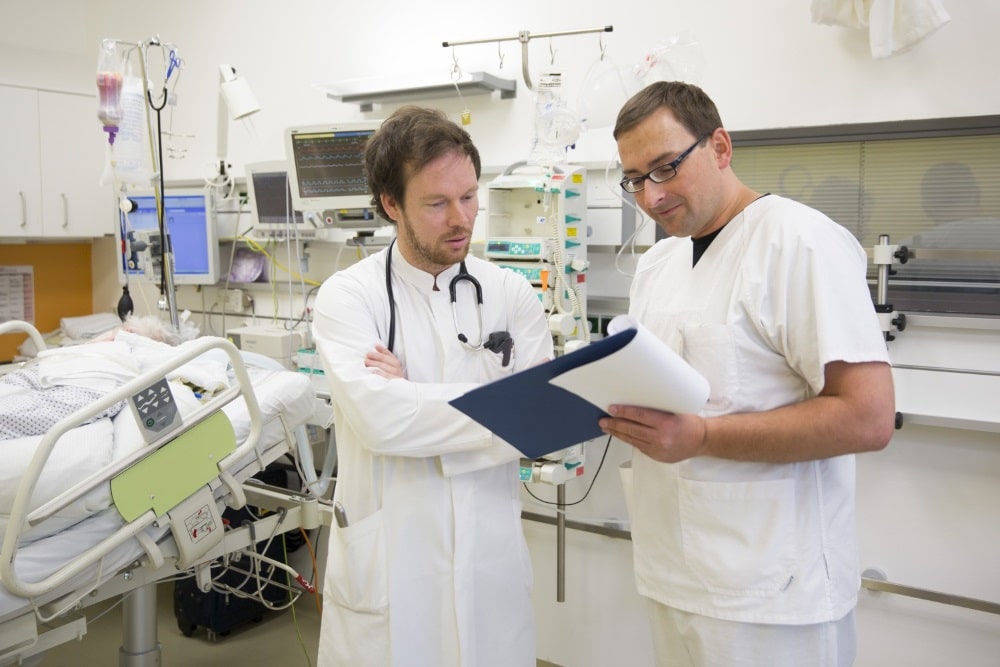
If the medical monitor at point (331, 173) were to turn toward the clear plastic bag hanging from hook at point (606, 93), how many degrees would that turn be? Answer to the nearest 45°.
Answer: approximately 45° to its left

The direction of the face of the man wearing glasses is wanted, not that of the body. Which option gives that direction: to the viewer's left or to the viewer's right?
to the viewer's left

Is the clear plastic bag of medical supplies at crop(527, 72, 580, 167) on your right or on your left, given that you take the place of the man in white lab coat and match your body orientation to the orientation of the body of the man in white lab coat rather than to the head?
on your left

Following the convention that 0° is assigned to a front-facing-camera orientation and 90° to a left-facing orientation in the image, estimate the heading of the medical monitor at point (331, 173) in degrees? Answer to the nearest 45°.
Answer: approximately 0°

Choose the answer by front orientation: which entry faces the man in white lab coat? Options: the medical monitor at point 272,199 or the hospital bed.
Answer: the medical monitor

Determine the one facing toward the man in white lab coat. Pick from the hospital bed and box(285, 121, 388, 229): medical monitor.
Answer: the medical monitor

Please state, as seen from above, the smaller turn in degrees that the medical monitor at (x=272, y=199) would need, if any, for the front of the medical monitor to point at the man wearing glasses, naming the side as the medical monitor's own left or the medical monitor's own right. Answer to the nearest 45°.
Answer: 0° — it already faces them

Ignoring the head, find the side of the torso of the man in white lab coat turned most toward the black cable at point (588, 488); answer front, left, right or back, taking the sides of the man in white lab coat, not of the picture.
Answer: left

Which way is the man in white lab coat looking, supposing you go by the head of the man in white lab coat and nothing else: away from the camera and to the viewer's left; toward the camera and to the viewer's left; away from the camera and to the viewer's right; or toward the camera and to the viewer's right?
toward the camera and to the viewer's right

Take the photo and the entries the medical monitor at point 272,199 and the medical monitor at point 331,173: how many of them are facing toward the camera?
2

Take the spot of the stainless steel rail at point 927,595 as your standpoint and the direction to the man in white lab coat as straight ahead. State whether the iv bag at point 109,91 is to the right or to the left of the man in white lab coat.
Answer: right

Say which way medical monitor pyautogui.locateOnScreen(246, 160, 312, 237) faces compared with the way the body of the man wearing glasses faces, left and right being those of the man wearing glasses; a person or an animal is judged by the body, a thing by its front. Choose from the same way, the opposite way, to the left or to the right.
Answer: to the left

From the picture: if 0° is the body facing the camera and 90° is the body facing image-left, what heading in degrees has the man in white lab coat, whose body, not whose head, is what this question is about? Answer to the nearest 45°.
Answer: approximately 315°
